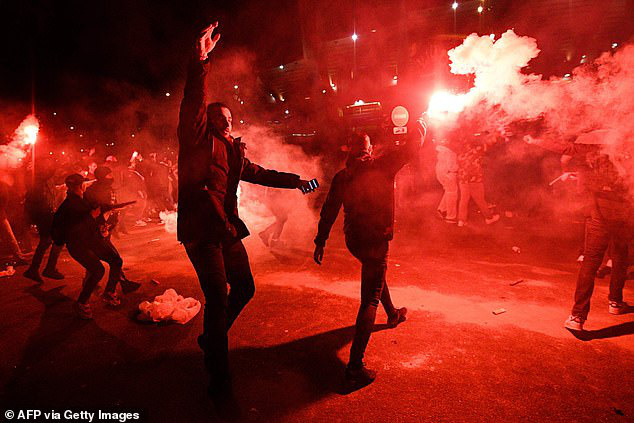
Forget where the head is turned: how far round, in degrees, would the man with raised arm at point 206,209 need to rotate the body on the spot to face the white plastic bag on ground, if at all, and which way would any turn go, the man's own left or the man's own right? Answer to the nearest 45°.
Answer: approximately 135° to the man's own left

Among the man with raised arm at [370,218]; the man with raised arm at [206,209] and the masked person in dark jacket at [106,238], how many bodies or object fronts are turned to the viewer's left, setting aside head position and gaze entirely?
0

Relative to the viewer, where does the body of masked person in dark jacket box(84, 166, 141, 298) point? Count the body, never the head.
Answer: to the viewer's right

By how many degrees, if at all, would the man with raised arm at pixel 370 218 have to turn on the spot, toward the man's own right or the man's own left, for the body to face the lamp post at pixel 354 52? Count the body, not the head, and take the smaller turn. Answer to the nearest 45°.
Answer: approximately 45° to the man's own left

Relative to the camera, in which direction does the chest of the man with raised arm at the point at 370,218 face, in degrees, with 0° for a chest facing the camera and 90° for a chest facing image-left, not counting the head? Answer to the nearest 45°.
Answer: approximately 225°

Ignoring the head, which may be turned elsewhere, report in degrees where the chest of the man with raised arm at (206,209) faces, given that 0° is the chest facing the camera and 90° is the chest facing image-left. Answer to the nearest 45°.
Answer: approximately 315°

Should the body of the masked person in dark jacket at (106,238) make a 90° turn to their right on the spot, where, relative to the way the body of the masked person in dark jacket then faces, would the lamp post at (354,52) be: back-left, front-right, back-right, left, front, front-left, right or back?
back-left

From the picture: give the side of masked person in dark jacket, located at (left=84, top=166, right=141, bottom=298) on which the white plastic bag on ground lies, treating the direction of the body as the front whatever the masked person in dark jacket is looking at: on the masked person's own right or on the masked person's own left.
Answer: on the masked person's own right

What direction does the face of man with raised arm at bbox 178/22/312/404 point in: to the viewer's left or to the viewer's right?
to the viewer's right

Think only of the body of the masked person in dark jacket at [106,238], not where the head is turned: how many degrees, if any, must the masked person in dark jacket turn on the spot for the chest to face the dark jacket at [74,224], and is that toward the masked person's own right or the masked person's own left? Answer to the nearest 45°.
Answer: approximately 135° to the masked person's own right

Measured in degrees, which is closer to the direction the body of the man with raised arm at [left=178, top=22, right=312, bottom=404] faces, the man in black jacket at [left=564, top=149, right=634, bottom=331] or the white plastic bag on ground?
the man in black jacket
